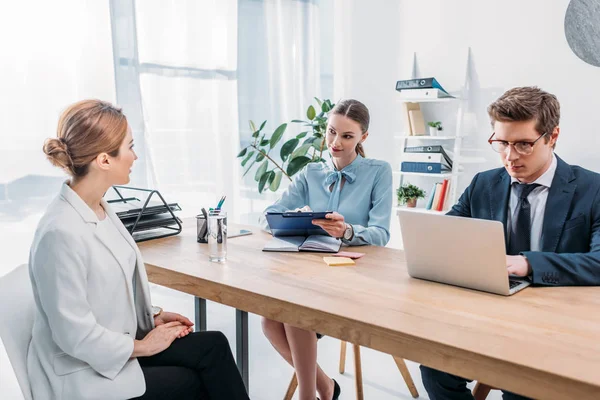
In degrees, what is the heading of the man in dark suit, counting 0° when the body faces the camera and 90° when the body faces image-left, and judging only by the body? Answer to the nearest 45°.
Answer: approximately 45°

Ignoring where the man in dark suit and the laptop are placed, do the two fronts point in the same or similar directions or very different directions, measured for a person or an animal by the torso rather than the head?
very different directions

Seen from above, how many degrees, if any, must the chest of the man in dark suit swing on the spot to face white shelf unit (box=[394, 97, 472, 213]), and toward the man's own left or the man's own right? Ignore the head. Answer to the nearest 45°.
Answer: approximately 135° to the man's own right

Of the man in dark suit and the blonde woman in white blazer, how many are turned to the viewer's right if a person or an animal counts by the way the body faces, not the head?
1

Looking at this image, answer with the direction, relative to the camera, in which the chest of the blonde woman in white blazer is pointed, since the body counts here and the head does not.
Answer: to the viewer's right

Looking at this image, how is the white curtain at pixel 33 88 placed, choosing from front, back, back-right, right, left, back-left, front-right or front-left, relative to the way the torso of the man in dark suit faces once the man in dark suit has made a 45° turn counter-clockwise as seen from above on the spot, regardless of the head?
right

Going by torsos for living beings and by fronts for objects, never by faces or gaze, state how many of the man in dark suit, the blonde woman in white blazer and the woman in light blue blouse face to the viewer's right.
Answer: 1

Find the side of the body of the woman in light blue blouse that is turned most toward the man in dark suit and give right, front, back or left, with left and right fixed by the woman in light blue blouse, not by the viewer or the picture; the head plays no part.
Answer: left

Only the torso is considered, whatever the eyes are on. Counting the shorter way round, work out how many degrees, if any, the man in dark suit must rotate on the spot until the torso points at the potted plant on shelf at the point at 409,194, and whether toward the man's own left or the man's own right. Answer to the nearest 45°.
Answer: approximately 135° to the man's own right

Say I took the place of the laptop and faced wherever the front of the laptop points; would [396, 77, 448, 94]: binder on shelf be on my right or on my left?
on my left

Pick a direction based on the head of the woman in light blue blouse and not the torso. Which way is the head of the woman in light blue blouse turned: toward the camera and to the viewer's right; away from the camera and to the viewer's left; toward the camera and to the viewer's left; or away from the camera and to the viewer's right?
toward the camera and to the viewer's left

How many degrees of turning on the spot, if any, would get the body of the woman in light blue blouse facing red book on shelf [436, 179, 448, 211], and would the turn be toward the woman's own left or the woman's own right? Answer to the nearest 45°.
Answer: approximately 180°

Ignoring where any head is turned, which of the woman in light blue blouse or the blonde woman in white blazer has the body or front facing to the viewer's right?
the blonde woman in white blazer

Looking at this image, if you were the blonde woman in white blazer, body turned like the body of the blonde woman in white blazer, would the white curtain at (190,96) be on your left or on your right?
on your left

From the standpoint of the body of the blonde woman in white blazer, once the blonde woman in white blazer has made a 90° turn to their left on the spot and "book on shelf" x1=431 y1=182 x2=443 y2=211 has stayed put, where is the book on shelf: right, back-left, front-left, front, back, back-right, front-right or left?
front-right

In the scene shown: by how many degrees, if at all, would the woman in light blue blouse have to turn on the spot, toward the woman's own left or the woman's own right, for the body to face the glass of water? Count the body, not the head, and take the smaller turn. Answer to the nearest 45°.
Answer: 0° — they already face it

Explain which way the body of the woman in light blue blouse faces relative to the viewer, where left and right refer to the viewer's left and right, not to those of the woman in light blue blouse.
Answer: facing the viewer and to the left of the viewer

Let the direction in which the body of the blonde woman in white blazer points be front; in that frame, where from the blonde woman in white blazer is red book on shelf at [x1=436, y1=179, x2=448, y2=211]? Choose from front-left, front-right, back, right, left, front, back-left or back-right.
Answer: front-left
